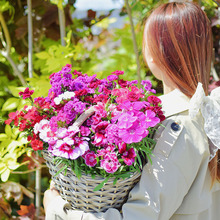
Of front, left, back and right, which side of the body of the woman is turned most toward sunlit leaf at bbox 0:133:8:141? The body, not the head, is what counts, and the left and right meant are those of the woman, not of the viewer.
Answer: front

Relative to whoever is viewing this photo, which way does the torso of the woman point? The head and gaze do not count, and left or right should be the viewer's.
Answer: facing away from the viewer and to the left of the viewer

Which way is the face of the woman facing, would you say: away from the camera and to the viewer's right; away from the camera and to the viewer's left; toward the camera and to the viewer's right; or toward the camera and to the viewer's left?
away from the camera and to the viewer's left

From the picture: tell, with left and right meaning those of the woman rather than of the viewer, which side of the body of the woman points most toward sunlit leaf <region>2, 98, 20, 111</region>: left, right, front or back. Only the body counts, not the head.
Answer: front

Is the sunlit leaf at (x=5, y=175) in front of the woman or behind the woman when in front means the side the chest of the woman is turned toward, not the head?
in front
